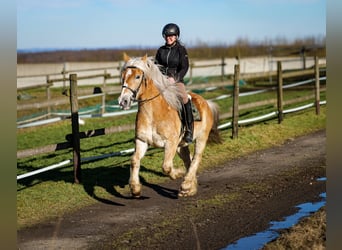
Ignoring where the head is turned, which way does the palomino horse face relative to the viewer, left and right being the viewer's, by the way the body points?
facing the viewer and to the left of the viewer

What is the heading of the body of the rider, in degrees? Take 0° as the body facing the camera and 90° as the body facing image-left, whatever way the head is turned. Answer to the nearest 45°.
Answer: approximately 45°
